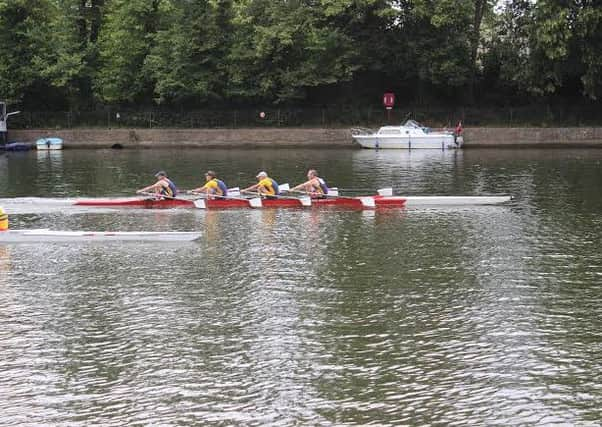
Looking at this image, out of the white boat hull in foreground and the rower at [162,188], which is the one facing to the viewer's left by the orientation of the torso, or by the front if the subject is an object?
the rower

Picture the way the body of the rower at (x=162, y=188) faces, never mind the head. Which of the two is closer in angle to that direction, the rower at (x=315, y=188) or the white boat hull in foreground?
the white boat hull in foreground

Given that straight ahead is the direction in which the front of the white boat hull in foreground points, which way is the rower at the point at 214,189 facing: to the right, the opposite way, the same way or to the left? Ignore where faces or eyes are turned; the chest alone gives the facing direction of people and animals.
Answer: the opposite way

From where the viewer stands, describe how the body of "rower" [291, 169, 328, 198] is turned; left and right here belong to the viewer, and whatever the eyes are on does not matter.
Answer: facing to the left of the viewer

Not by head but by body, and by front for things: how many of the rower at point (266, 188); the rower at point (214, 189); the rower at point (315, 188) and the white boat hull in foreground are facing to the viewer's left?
3

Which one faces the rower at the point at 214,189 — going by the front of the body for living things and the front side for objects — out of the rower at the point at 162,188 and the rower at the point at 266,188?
the rower at the point at 266,188

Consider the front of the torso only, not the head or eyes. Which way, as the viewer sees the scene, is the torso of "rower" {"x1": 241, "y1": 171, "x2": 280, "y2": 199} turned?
to the viewer's left

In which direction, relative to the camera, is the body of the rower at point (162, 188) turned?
to the viewer's left

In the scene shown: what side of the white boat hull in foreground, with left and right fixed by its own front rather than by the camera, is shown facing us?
right

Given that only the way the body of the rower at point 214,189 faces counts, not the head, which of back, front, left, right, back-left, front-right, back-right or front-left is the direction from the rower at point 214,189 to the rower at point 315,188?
back
